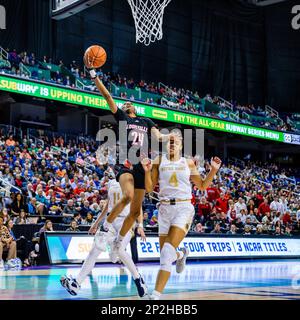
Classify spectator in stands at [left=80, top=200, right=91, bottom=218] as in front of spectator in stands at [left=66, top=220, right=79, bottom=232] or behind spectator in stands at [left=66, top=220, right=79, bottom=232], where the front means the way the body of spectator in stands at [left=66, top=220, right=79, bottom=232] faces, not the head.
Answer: behind

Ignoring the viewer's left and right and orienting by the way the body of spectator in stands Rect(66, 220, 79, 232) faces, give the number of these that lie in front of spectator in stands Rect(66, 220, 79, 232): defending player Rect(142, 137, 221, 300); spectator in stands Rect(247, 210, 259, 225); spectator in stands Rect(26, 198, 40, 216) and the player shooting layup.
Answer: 2

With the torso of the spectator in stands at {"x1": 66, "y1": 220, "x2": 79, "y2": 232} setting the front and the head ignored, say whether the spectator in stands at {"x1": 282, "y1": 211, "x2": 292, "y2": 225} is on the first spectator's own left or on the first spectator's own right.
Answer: on the first spectator's own left

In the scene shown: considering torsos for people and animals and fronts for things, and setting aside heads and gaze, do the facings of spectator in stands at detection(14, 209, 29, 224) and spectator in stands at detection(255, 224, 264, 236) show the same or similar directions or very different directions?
same or similar directions

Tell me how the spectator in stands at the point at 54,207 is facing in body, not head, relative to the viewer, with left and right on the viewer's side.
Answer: facing the viewer

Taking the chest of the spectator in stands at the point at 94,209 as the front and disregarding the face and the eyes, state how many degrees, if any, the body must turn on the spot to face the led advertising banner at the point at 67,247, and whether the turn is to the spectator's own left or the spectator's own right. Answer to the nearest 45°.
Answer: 0° — they already face it

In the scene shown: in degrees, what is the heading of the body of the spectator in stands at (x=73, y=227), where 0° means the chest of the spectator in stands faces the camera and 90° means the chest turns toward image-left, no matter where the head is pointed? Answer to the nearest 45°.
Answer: approximately 0°

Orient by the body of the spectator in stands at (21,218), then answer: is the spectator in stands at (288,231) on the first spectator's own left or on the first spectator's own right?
on the first spectator's own left

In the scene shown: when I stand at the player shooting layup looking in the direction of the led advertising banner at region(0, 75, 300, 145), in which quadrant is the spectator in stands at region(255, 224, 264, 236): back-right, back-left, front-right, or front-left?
front-right

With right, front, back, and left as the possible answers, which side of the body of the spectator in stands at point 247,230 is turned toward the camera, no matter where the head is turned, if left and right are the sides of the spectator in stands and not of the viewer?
front

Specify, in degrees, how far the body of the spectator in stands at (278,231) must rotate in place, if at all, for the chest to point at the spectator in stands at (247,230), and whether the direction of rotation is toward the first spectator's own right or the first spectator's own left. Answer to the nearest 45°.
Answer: approximately 45° to the first spectator's own right

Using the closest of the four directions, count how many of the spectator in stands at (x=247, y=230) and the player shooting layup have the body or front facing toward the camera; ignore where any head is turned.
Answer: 2
